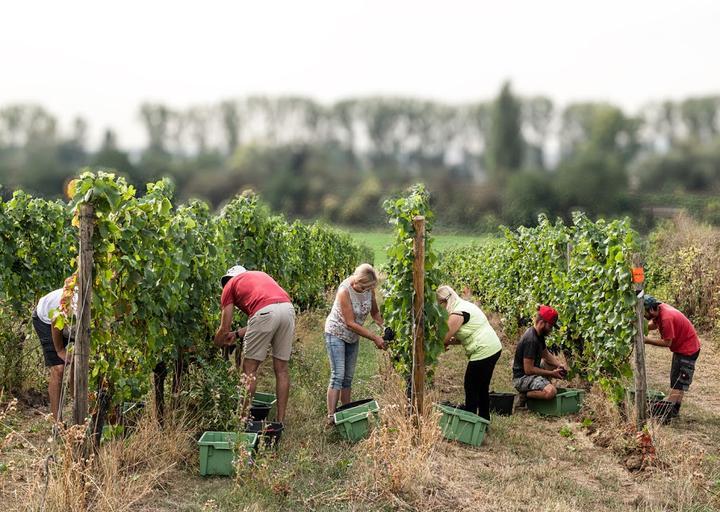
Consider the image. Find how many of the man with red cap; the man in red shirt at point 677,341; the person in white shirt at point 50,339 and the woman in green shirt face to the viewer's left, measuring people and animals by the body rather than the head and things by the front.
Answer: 2

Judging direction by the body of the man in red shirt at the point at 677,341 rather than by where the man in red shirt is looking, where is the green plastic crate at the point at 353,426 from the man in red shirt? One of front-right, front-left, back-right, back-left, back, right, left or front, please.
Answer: front-left

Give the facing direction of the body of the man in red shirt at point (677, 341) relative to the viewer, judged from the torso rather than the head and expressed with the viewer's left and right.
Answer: facing to the left of the viewer

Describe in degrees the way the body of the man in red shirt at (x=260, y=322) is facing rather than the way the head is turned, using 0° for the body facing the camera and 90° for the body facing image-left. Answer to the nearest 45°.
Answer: approximately 135°

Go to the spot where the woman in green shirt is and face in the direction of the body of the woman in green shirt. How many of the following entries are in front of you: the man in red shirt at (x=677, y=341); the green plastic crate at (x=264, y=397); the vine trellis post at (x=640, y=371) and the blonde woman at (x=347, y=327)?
2

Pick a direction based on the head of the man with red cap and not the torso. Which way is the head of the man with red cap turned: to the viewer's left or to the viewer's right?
to the viewer's right

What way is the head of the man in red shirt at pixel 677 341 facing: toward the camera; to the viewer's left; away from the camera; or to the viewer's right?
to the viewer's left

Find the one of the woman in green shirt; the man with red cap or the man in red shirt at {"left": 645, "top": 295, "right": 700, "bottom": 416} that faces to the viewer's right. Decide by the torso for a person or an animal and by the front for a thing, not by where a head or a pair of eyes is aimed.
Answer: the man with red cap

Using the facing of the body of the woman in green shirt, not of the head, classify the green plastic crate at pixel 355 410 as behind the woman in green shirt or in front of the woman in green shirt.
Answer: in front

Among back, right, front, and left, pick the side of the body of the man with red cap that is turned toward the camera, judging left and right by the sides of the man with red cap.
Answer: right

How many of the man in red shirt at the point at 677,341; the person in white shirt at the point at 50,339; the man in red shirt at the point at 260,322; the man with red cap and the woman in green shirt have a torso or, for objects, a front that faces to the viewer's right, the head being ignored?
2
